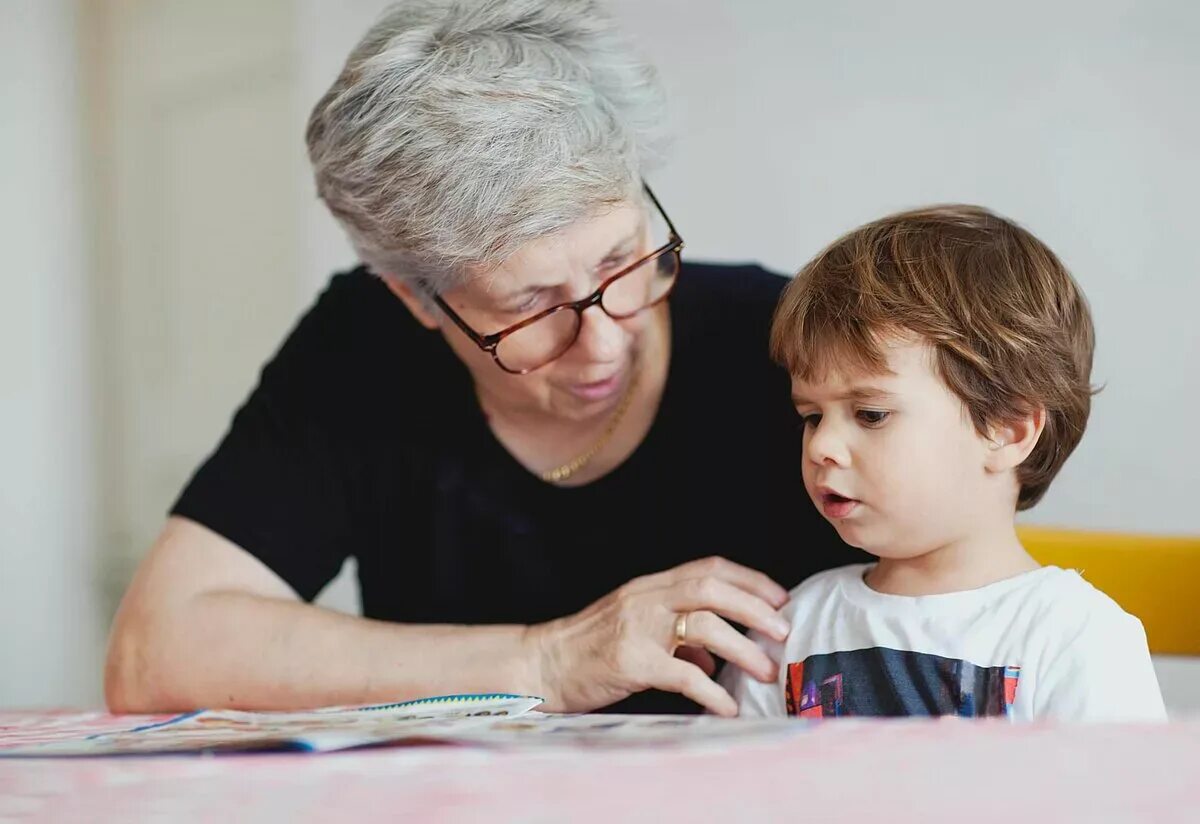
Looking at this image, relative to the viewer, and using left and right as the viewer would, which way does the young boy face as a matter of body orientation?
facing the viewer and to the left of the viewer

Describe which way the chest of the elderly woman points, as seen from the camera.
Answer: toward the camera

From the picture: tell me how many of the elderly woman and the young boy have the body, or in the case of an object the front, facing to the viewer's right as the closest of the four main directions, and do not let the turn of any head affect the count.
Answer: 0

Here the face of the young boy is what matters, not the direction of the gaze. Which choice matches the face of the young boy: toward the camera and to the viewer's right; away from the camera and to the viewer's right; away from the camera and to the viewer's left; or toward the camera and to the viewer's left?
toward the camera and to the viewer's left
